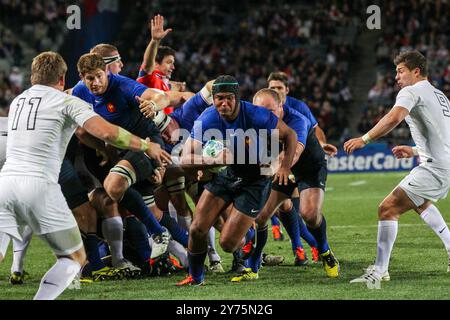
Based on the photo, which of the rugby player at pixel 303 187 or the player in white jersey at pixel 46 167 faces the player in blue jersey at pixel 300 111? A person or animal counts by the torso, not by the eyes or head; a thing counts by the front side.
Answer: the player in white jersey

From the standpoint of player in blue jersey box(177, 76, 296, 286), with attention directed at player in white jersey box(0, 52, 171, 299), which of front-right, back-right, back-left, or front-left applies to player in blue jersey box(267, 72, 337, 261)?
back-right

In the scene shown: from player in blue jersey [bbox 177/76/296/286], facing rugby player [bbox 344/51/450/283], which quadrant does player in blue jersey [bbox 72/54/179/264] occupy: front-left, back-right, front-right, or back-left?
back-left

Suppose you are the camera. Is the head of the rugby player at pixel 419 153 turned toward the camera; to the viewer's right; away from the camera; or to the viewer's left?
to the viewer's left

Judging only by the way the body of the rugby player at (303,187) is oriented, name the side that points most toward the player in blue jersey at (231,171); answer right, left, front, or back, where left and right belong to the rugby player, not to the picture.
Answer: front

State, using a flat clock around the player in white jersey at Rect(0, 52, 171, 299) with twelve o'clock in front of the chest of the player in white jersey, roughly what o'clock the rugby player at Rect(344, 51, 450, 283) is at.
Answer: The rugby player is roughly at 1 o'clock from the player in white jersey.

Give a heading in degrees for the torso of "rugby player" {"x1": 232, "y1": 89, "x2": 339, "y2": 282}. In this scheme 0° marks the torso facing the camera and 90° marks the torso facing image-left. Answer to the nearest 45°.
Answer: approximately 45°

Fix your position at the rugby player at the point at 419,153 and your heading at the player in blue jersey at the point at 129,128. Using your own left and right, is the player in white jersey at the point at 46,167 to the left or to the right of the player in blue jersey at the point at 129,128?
left

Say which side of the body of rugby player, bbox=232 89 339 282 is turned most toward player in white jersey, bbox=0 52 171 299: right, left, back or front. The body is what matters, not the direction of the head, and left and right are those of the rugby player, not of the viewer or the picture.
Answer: front

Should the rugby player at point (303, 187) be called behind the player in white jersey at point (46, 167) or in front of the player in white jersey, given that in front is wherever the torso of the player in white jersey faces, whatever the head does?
in front

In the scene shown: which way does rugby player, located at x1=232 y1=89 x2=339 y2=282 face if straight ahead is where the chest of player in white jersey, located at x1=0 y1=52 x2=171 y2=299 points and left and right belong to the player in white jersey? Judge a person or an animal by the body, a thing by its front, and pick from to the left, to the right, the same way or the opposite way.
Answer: the opposite way

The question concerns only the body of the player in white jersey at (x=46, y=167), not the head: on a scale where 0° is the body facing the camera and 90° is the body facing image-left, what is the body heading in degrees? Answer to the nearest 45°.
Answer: approximately 225°

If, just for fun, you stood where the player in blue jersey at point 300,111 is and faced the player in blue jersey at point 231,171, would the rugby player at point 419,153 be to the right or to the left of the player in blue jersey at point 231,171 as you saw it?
left

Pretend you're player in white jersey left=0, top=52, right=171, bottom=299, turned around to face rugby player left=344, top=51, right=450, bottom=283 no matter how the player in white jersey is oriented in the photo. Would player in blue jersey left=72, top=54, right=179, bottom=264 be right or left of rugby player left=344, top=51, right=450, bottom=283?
left
